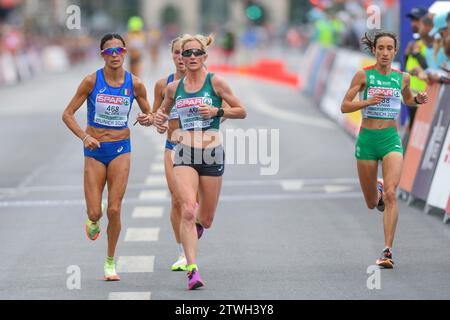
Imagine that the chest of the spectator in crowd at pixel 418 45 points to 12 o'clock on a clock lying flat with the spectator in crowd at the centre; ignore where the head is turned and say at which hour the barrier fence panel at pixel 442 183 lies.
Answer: The barrier fence panel is roughly at 10 o'clock from the spectator in crowd.

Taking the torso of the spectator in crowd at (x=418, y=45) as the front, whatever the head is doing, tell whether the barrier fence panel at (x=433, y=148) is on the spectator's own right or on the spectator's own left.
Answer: on the spectator's own left

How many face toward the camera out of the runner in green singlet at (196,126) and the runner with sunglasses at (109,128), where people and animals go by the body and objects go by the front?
2

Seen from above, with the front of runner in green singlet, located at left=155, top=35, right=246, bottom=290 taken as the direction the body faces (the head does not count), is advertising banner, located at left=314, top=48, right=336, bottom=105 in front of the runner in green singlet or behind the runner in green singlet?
behind

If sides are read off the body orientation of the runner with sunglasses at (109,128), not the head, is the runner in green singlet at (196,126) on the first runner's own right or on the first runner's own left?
on the first runner's own left

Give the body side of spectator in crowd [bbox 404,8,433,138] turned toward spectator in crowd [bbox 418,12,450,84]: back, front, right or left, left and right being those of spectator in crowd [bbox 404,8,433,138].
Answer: left

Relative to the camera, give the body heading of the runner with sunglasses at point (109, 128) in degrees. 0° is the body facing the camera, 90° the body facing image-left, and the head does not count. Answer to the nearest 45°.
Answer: approximately 0°

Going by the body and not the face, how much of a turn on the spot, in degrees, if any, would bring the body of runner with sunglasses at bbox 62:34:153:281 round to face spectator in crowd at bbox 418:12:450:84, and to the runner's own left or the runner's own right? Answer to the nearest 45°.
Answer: approximately 135° to the runner's own left

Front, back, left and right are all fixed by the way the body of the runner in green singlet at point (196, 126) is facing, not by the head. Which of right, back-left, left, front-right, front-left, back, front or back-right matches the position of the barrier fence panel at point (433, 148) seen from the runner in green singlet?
back-left
